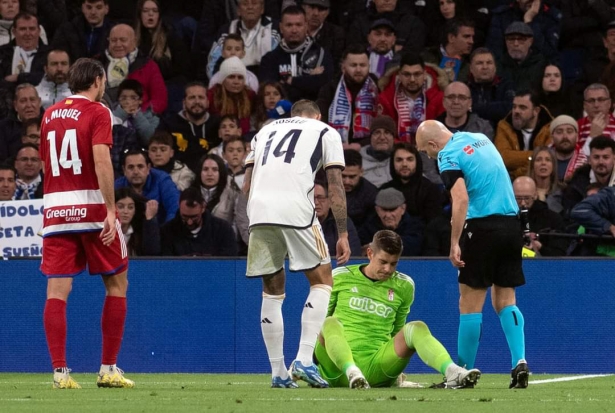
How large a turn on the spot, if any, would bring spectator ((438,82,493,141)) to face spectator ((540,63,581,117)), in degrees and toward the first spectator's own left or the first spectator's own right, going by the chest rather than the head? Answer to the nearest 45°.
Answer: approximately 135° to the first spectator's own left

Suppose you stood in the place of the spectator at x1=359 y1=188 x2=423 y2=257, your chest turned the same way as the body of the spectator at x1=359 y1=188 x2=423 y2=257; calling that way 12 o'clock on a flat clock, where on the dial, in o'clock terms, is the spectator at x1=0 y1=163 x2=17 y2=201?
the spectator at x1=0 y1=163 x2=17 y2=201 is roughly at 3 o'clock from the spectator at x1=359 y1=188 x2=423 y2=257.

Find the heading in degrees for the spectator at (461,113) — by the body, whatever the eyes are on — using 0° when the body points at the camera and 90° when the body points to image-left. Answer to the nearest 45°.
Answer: approximately 0°

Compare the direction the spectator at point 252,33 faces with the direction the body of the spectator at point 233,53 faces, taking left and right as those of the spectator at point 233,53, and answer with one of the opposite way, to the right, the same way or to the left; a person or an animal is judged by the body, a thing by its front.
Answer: the same way

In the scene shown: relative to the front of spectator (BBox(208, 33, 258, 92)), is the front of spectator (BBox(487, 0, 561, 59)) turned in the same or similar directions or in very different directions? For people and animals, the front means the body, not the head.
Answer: same or similar directions

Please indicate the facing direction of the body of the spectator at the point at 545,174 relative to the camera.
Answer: toward the camera

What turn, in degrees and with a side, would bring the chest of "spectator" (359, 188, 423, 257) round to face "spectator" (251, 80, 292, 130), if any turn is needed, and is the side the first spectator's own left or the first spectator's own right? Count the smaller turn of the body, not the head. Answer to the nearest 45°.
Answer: approximately 135° to the first spectator's own right

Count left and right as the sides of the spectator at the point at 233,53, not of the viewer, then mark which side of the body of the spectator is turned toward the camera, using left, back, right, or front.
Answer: front

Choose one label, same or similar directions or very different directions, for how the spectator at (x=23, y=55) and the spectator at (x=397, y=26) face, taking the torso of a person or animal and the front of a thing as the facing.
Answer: same or similar directions

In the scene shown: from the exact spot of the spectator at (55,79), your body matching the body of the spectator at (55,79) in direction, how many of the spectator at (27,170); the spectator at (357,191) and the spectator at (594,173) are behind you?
0

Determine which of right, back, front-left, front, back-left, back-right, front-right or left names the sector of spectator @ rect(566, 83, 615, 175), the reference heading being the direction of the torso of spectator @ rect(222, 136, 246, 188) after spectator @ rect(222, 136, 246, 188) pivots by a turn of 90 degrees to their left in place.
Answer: front

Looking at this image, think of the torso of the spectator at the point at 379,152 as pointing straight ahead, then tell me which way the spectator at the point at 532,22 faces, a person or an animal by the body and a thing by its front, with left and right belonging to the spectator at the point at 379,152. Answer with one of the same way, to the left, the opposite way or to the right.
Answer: the same way

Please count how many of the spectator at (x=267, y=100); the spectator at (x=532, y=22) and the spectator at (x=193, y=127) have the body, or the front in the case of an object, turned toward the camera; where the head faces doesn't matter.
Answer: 3

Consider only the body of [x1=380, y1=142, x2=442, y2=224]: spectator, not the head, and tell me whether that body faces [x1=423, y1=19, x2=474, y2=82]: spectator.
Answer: no

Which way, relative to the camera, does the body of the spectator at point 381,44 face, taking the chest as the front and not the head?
toward the camera

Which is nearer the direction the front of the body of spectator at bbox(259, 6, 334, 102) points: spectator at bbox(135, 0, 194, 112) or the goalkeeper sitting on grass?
the goalkeeper sitting on grass
